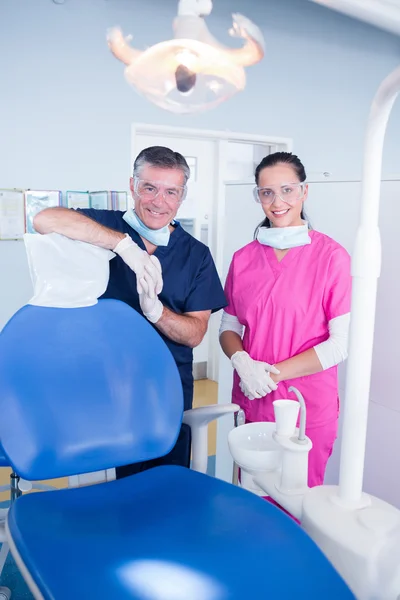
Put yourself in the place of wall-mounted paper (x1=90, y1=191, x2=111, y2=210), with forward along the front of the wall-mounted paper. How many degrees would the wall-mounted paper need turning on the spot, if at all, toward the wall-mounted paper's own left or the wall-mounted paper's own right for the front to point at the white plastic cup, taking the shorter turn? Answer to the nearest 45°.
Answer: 0° — it already faces it

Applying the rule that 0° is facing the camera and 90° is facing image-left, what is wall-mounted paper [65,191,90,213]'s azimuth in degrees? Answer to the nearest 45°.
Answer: approximately 0°

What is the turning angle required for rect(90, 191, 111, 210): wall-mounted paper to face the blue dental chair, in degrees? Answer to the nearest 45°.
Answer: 0° — it already faces it

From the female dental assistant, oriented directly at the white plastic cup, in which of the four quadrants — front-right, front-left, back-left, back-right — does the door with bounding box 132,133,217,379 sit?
back-right

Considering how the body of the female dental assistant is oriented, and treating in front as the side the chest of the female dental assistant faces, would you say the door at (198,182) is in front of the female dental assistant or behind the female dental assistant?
behind
